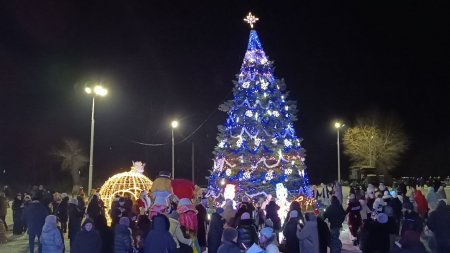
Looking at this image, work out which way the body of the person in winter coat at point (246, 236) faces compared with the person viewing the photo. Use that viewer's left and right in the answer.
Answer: facing away from the viewer

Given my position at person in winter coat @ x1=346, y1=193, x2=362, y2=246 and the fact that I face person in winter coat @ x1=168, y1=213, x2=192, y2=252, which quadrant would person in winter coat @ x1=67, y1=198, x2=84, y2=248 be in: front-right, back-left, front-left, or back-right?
front-right

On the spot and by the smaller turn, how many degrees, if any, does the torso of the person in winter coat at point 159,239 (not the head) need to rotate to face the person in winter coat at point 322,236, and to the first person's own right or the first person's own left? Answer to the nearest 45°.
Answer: approximately 45° to the first person's own right

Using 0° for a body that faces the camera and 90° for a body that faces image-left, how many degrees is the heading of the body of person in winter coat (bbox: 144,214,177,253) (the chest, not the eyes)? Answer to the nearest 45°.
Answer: approximately 180°

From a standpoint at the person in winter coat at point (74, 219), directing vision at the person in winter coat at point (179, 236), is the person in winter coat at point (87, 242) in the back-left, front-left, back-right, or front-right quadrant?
front-right

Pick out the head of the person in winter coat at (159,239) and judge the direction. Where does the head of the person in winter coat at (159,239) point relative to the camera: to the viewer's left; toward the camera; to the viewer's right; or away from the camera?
away from the camera
